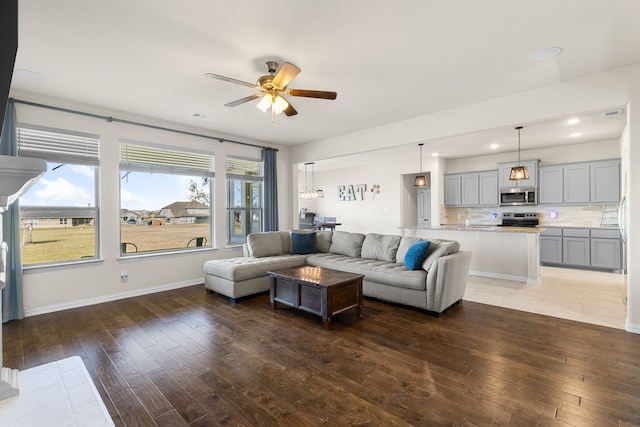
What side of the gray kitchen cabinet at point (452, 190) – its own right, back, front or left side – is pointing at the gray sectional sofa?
front

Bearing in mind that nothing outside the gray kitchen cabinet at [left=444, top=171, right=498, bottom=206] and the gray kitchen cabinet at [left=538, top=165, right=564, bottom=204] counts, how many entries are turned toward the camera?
2

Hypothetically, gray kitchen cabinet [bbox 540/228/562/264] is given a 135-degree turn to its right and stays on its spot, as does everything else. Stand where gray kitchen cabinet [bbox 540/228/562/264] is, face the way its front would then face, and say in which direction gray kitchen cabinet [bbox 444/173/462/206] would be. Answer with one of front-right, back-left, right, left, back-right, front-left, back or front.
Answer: front-left

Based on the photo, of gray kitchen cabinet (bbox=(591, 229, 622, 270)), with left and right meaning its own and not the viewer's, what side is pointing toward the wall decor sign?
right

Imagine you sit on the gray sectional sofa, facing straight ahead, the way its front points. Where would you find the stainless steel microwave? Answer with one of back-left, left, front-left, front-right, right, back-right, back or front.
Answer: back

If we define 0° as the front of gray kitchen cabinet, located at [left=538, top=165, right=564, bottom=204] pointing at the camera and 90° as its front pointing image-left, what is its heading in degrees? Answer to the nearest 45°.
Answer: approximately 0°

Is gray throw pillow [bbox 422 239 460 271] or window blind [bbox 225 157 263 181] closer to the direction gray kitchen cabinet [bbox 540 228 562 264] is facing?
the gray throw pillow

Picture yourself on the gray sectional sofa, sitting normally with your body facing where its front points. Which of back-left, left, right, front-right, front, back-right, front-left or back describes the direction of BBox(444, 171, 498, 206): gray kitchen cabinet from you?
back

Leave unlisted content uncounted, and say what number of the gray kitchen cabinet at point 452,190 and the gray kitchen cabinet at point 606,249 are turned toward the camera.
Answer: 2

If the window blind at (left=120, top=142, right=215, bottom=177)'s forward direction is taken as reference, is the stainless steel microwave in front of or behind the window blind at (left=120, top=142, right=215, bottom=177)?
in front

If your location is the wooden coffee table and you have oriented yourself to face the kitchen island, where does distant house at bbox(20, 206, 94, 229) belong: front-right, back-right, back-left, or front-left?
back-left

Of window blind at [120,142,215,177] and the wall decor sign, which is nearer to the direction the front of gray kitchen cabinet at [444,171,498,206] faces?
the window blind

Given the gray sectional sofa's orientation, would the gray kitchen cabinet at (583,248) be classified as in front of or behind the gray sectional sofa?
behind

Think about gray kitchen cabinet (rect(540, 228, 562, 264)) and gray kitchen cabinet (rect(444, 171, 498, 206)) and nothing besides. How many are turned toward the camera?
2
